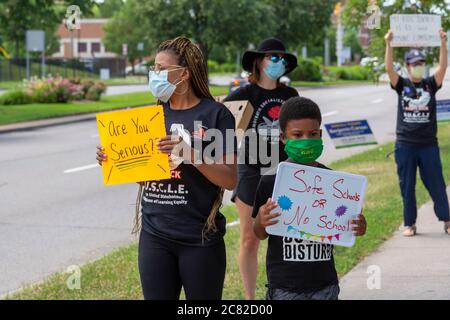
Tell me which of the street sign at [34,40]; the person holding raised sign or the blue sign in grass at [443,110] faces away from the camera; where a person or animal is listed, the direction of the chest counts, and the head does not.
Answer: the street sign

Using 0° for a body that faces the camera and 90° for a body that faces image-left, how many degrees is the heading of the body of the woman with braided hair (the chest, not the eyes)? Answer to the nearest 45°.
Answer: approximately 45°

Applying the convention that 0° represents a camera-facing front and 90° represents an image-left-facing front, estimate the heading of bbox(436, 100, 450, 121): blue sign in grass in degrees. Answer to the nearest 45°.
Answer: approximately 0°

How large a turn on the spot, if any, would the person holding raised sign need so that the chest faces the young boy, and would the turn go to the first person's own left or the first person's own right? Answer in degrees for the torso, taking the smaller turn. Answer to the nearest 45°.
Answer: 0° — they already face them

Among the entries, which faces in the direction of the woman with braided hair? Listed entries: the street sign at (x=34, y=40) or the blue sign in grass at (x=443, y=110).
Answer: the blue sign in grass

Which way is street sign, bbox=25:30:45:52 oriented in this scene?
away from the camera

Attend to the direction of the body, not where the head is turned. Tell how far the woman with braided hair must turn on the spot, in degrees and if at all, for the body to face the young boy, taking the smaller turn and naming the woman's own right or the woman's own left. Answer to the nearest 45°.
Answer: approximately 135° to the woman's own left

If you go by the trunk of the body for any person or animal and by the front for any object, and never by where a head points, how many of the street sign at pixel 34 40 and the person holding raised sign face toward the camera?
1

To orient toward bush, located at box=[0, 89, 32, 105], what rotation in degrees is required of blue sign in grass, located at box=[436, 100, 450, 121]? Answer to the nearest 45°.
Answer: approximately 135° to its right

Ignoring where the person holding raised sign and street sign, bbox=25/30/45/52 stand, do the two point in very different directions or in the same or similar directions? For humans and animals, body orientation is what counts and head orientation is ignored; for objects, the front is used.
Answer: very different directions
